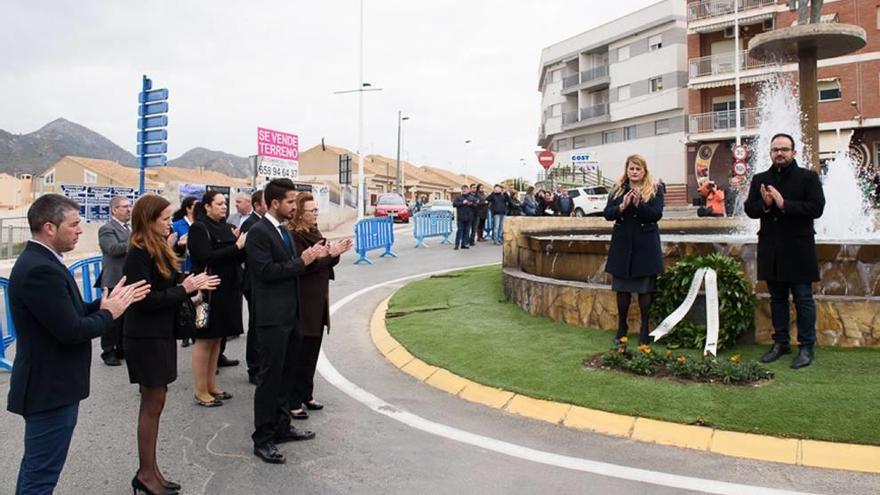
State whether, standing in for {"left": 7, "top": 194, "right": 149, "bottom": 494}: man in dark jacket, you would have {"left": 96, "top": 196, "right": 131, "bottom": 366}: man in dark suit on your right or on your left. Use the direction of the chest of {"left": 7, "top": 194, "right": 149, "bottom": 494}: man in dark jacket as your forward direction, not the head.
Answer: on your left

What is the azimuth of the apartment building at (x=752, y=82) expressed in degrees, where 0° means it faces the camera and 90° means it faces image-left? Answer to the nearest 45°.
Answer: approximately 45°

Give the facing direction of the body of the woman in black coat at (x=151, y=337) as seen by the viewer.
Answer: to the viewer's right

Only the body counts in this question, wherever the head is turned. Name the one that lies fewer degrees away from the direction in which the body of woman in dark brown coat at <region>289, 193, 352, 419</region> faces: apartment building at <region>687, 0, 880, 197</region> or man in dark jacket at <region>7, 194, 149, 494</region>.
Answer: the apartment building

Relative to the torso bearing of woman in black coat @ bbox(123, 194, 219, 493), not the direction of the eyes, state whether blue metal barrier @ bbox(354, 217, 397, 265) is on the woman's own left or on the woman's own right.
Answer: on the woman's own left

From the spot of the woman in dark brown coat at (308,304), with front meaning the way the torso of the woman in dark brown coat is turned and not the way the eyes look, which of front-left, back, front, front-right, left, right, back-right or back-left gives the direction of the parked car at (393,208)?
left

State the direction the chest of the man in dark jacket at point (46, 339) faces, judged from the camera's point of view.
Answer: to the viewer's right

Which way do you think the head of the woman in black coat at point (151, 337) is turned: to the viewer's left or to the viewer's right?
to the viewer's right

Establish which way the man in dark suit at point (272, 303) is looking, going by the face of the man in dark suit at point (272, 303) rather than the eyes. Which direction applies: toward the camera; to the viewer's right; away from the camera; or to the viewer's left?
to the viewer's right

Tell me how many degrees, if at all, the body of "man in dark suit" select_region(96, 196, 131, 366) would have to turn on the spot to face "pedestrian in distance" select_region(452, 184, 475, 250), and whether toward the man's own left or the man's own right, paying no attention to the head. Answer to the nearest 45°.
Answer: approximately 90° to the man's own left

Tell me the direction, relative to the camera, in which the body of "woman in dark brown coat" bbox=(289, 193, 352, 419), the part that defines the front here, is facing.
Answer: to the viewer's right
